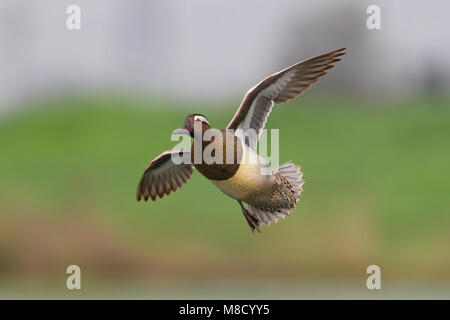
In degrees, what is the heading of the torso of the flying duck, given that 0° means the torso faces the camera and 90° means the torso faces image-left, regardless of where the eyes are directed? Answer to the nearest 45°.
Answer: approximately 45°
